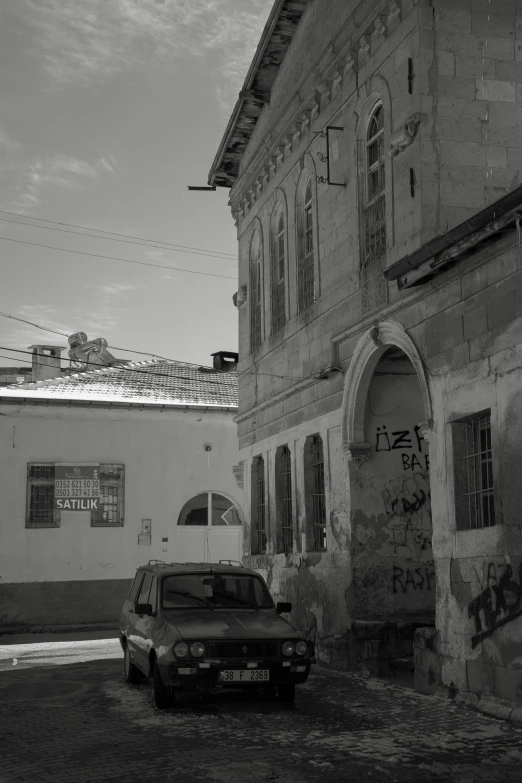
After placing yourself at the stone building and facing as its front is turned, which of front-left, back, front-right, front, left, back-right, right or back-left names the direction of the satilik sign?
right

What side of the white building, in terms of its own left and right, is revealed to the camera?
front

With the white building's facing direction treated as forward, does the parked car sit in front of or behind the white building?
in front

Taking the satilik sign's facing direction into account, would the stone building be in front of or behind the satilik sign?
in front

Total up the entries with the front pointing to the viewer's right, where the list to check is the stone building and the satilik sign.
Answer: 0

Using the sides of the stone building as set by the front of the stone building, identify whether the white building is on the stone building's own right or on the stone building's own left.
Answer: on the stone building's own right

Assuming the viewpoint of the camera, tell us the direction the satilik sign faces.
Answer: facing the viewer

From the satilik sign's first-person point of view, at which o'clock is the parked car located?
The parked car is roughly at 12 o'clock from the satilik sign.

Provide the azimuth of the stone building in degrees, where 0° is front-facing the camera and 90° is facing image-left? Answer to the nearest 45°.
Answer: approximately 45°
